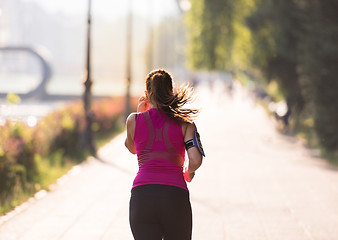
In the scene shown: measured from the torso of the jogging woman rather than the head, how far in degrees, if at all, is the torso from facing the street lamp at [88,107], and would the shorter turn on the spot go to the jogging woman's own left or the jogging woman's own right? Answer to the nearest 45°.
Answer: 0° — they already face it

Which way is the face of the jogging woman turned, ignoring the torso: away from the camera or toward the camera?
away from the camera

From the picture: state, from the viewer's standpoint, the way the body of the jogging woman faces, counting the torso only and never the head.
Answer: away from the camera
